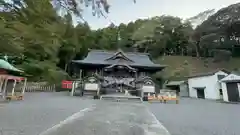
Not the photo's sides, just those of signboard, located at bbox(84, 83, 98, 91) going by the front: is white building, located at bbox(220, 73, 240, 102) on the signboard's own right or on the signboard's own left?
on the signboard's own left

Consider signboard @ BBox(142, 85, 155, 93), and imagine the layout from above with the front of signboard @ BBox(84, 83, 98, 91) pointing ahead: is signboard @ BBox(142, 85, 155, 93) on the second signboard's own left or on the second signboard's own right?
on the second signboard's own left

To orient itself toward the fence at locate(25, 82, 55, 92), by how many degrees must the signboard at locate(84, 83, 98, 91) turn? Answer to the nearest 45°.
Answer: approximately 135° to its right

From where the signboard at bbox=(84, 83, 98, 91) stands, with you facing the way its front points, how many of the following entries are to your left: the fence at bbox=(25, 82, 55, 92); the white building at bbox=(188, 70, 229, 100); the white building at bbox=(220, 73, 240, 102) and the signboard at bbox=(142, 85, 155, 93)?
3

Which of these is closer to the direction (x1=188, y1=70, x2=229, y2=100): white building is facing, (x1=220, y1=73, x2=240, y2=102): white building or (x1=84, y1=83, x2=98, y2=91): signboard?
the signboard
